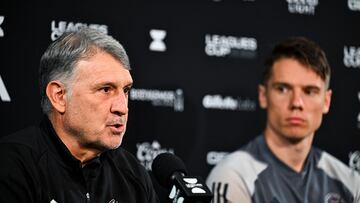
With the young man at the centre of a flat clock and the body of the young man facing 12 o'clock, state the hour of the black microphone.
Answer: The black microphone is roughly at 2 o'clock from the young man.

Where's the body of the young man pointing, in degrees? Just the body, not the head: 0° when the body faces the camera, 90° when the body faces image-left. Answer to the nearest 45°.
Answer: approximately 315°

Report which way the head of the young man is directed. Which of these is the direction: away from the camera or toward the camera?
toward the camera
